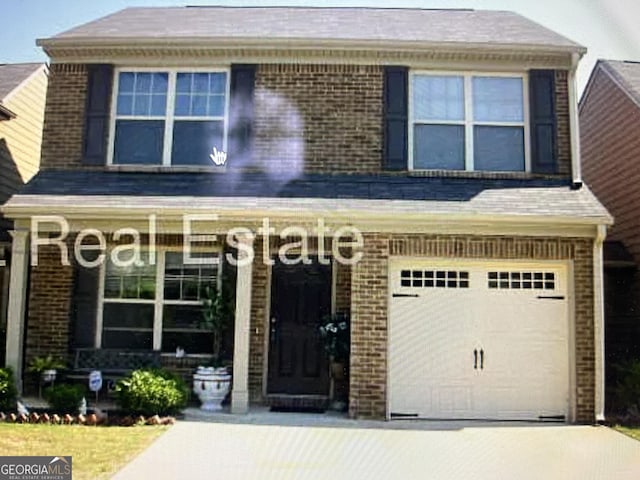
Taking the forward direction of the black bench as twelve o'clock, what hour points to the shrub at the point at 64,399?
The shrub is roughly at 1 o'clock from the black bench.

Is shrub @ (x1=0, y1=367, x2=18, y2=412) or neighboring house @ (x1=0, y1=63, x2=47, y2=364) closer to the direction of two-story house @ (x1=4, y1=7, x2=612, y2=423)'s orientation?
the shrub

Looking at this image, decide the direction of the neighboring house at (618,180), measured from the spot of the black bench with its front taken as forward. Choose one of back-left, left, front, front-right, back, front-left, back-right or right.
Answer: left

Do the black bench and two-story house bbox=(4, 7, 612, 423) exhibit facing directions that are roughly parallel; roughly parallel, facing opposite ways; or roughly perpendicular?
roughly parallel

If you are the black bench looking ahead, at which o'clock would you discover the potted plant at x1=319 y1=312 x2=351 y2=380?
The potted plant is roughly at 10 o'clock from the black bench.

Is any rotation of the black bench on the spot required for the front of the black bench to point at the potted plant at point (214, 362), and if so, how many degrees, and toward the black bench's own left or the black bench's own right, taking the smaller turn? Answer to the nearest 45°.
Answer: approximately 45° to the black bench's own left

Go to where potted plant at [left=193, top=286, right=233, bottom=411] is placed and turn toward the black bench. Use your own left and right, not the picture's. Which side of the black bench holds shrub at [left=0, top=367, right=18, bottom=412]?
left

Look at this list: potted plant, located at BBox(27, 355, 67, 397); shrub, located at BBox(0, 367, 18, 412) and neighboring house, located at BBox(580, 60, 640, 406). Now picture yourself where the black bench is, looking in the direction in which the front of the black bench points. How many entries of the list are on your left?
1

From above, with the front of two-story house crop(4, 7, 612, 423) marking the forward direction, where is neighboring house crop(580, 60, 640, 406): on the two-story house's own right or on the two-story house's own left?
on the two-story house's own left

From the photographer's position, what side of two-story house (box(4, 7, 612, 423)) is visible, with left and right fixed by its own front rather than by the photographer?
front

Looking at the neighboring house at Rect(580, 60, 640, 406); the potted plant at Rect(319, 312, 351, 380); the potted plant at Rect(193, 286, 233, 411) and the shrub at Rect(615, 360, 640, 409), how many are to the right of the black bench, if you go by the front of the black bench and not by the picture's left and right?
0

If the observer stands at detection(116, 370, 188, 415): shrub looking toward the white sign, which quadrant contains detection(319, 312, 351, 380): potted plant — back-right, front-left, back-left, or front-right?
back-right

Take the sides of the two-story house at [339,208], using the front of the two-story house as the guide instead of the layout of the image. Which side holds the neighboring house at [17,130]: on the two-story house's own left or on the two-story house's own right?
on the two-story house's own right

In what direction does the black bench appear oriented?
toward the camera

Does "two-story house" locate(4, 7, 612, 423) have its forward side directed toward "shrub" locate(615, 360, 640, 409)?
no

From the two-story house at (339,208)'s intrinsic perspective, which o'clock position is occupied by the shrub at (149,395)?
The shrub is roughly at 2 o'clock from the two-story house.

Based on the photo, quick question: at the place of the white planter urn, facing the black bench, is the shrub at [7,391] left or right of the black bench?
left

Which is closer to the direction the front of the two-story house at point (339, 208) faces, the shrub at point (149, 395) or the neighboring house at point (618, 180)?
the shrub
